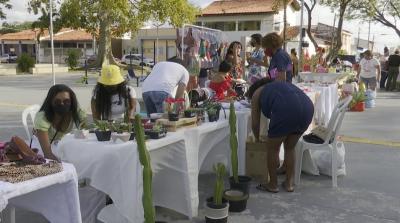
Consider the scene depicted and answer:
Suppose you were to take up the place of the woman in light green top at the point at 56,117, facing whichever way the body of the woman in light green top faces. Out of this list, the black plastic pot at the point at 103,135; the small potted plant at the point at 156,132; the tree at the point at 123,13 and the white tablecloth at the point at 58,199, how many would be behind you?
1

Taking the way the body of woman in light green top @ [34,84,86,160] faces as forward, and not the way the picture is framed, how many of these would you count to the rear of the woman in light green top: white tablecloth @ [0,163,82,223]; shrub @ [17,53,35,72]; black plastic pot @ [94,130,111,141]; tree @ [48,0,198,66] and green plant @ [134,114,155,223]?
2

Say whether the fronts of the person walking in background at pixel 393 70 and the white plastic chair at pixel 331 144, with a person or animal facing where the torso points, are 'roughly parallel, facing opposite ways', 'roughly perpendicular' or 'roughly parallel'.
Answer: roughly perpendicular

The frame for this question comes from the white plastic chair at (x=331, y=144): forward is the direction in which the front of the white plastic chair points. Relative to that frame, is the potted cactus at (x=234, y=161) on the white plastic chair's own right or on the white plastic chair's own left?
on the white plastic chair's own left

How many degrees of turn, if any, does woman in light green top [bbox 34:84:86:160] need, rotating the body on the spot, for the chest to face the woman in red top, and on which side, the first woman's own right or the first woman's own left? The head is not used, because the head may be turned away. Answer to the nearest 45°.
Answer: approximately 135° to the first woman's own left

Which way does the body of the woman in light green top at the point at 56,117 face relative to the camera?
toward the camera

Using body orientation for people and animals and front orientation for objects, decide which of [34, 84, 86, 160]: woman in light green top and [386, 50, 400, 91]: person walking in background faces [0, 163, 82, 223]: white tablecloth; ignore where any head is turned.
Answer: the woman in light green top

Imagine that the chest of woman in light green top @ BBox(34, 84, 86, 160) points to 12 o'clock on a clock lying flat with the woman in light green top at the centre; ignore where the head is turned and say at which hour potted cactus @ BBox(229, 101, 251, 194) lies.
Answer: The potted cactus is roughly at 9 o'clock from the woman in light green top.

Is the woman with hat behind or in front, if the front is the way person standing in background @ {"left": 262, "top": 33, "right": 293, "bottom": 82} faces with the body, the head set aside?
in front
